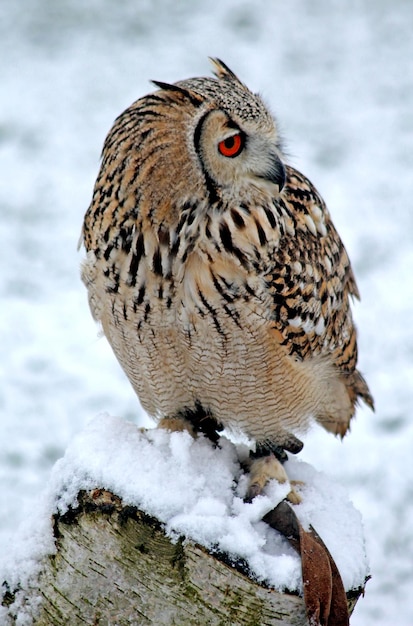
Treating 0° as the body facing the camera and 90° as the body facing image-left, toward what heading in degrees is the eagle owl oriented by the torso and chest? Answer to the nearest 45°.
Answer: approximately 45°
